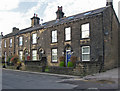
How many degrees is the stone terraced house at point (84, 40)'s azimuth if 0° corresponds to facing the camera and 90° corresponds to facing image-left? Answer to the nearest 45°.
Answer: approximately 45°

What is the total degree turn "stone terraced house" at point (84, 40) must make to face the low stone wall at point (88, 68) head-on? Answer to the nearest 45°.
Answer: approximately 45° to its left
